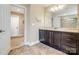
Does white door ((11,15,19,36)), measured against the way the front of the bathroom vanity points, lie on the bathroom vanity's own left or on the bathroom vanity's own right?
on the bathroom vanity's own right

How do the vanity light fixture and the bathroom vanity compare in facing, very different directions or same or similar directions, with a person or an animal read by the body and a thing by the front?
same or similar directions

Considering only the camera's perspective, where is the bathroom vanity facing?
facing the viewer and to the left of the viewer

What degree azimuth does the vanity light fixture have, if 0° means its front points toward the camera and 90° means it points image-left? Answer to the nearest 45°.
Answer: approximately 45°

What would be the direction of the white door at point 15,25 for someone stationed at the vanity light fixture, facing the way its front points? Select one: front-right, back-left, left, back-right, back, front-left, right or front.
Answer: right

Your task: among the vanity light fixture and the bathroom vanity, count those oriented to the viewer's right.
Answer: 0
